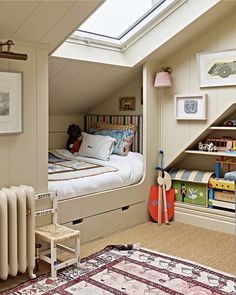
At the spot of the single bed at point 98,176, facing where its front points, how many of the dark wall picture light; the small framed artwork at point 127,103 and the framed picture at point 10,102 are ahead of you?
2

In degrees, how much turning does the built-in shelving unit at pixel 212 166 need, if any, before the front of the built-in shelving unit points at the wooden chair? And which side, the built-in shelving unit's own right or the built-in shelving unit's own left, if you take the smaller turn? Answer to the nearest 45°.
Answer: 0° — it already faces it

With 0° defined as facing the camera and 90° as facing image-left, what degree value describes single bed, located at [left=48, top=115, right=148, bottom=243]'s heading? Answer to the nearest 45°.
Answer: approximately 45°

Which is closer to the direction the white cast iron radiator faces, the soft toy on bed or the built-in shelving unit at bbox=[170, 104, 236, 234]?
the built-in shelving unit

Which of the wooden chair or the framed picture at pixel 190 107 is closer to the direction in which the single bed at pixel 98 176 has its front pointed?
the wooden chair

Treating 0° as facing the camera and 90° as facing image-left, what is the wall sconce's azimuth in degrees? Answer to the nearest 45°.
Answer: approximately 45°

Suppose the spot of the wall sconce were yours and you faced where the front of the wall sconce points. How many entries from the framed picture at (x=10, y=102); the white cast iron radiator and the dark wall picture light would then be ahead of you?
3

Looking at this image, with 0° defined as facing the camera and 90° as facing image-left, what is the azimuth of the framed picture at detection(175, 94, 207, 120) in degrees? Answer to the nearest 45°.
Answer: approximately 45°
